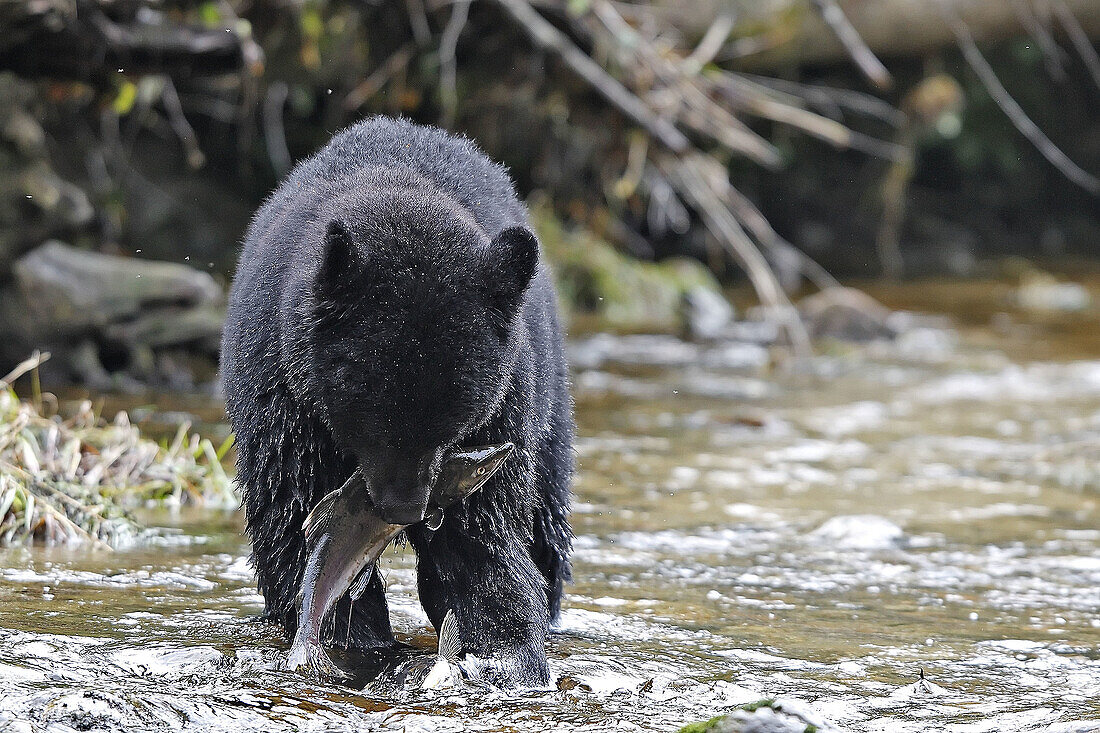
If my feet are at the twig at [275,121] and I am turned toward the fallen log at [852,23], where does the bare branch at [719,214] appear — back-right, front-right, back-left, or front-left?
front-right

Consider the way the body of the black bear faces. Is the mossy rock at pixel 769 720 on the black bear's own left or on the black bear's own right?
on the black bear's own left

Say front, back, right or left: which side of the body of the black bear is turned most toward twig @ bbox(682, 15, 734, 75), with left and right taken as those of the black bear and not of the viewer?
back

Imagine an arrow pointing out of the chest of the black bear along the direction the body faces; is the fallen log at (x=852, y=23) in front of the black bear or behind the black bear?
behind

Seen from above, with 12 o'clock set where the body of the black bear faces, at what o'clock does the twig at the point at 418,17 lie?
The twig is roughly at 6 o'clock from the black bear.

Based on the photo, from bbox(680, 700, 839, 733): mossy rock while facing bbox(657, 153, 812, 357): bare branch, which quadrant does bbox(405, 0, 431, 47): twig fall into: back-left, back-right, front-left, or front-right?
front-left

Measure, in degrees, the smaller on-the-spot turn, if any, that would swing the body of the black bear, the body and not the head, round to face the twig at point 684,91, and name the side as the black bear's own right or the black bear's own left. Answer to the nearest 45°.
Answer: approximately 180°

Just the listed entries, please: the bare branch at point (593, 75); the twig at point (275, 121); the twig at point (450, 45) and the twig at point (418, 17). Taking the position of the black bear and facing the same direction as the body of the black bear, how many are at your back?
4

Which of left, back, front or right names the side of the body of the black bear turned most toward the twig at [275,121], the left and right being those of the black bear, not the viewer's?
back

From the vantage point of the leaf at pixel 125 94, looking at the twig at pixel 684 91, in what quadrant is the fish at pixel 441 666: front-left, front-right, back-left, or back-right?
front-right

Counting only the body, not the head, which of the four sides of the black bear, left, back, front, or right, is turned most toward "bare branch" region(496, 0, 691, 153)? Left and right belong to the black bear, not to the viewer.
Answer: back

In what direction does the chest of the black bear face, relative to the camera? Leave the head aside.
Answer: toward the camera

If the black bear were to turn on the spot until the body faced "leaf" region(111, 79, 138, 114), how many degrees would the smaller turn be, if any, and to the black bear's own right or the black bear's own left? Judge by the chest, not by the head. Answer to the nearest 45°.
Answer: approximately 135° to the black bear's own right

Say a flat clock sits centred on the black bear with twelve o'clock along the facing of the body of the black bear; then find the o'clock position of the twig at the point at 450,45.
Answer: The twig is roughly at 6 o'clock from the black bear.
